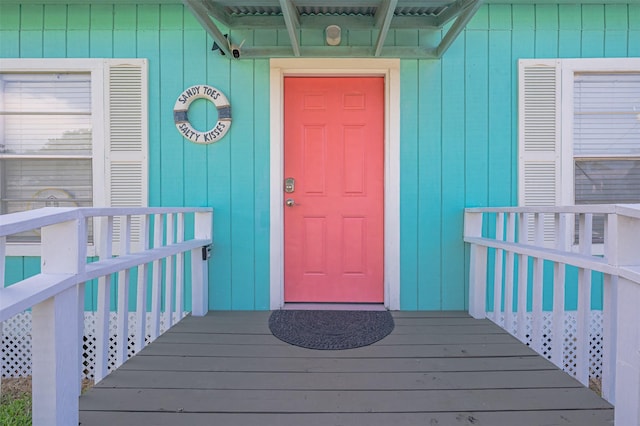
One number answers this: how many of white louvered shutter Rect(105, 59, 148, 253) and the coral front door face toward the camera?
2

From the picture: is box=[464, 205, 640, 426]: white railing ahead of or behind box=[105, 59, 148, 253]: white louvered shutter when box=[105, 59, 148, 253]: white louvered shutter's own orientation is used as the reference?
ahead

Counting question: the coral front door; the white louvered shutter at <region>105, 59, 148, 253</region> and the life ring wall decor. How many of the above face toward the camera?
3

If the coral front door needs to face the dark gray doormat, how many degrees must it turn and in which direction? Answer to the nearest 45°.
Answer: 0° — it already faces it

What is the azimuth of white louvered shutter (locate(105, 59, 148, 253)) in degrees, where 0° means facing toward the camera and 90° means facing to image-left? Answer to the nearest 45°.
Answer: approximately 0°

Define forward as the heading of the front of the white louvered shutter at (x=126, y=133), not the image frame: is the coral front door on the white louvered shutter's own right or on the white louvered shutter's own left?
on the white louvered shutter's own left

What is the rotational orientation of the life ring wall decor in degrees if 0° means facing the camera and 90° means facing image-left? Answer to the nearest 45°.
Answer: approximately 0°
